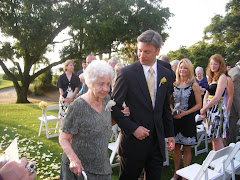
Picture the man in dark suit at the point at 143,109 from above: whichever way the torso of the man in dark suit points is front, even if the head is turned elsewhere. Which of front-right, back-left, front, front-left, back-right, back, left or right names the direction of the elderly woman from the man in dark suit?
right

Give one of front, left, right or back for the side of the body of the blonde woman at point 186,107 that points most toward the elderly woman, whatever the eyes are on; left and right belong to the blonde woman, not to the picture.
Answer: front

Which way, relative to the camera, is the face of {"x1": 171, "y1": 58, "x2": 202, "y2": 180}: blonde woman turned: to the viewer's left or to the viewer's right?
to the viewer's left

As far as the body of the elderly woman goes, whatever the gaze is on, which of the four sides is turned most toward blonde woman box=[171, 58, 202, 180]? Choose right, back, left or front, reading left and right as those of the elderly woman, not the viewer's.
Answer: left

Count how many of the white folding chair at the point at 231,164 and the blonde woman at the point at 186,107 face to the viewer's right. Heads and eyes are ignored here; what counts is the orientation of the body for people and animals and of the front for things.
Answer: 0
